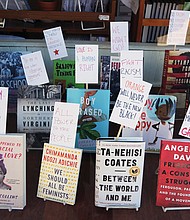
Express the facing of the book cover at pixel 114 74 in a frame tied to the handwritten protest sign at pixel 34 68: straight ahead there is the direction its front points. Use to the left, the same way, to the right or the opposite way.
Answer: the same way

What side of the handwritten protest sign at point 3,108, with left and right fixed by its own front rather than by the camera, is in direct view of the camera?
front

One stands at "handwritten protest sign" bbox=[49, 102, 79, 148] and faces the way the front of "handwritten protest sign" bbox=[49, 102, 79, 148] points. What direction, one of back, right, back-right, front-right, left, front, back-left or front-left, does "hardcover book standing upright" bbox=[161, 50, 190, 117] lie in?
back-left

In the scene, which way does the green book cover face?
toward the camera

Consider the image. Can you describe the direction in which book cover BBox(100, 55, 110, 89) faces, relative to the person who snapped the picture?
facing the viewer

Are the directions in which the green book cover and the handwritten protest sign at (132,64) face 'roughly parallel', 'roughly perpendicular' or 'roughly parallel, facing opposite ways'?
roughly parallel

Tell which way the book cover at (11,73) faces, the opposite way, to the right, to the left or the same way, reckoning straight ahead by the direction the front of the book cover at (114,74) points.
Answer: the same way

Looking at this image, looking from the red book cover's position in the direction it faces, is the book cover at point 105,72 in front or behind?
behind

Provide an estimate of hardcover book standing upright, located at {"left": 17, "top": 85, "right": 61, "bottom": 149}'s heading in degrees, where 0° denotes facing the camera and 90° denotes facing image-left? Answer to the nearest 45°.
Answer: approximately 0°

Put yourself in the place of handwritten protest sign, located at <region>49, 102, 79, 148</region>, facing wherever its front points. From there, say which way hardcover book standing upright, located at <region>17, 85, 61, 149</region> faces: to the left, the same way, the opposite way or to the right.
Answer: the same way
